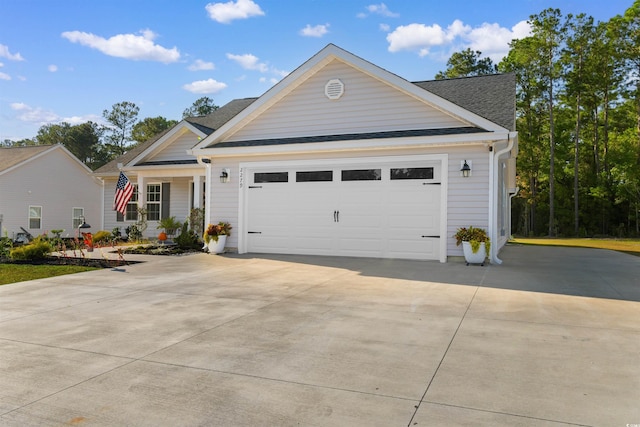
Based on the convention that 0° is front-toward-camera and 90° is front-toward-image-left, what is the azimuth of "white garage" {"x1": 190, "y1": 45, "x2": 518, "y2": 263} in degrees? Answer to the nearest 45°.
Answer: approximately 0°

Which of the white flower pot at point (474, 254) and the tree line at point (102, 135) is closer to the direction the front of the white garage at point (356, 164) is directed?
the white flower pot

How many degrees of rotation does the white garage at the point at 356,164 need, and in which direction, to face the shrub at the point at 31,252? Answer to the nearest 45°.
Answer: approximately 90° to its right

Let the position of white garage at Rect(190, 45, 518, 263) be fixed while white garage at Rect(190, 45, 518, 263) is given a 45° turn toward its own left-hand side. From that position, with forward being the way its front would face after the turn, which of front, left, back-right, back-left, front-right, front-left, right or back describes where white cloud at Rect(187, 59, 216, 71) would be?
back

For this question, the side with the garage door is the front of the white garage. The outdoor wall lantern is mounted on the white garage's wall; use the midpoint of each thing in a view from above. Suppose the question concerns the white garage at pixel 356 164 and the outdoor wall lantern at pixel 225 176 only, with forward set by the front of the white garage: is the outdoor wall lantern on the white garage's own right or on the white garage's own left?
on the white garage's own right
